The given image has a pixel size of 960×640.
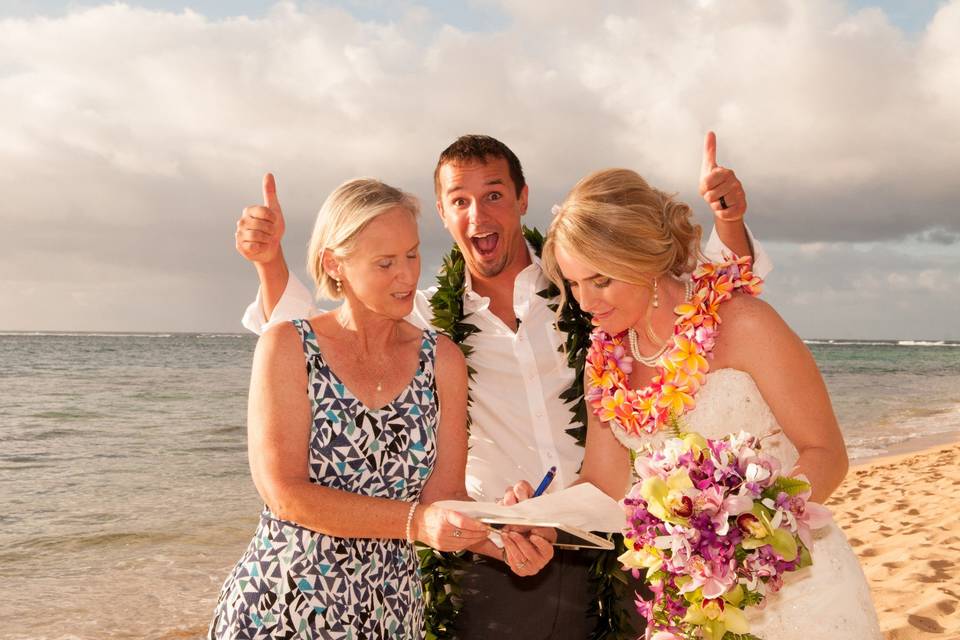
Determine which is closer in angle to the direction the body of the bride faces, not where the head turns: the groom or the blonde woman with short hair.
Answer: the blonde woman with short hair

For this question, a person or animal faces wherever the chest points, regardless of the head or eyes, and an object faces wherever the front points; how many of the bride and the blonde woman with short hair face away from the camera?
0

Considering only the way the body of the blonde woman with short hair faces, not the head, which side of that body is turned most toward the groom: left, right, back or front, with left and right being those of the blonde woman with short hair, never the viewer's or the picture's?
left

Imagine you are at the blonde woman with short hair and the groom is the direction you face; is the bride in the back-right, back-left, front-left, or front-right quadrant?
front-right

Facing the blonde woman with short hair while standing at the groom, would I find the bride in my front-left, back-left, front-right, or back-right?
front-left

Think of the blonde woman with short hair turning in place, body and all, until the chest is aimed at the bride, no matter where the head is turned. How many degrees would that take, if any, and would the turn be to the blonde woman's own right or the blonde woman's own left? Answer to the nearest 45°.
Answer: approximately 45° to the blonde woman's own left

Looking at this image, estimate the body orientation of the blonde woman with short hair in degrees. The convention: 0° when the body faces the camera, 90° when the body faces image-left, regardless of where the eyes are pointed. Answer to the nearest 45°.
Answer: approximately 315°

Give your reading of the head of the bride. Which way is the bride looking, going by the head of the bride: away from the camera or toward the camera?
toward the camera

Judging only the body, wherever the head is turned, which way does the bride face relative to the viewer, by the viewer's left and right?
facing the viewer and to the left of the viewer

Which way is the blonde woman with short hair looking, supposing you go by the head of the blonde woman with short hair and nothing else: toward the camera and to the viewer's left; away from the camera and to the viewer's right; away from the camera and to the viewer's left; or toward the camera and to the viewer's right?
toward the camera and to the viewer's right

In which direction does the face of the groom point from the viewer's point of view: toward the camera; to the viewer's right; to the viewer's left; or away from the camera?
toward the camera

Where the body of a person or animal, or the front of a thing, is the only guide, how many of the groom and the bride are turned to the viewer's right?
0

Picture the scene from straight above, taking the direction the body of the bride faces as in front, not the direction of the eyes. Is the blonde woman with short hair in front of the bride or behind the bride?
in front

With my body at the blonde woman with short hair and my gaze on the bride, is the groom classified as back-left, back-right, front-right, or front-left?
front-left

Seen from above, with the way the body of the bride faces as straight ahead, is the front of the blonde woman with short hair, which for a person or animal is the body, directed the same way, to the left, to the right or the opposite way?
to the left

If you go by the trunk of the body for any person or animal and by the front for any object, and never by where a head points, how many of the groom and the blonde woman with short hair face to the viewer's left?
0
